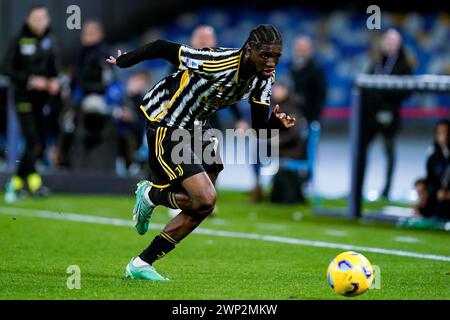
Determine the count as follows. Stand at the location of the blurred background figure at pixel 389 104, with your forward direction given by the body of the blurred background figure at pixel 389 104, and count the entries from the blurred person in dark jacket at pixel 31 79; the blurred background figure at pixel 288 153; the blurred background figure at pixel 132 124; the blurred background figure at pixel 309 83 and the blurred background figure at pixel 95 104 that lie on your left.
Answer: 0

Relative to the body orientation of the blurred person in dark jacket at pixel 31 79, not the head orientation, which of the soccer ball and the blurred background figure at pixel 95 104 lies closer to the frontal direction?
the soccer ball

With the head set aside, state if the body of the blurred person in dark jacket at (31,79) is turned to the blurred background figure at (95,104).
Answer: no

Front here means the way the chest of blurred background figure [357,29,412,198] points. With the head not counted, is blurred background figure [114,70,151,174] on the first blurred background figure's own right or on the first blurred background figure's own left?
on the first blurred background figure's own right

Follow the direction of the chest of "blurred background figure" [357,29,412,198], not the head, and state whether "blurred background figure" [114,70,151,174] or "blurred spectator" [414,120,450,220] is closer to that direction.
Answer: the blurred spectator

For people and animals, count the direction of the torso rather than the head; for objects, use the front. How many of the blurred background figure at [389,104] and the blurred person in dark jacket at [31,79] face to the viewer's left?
0

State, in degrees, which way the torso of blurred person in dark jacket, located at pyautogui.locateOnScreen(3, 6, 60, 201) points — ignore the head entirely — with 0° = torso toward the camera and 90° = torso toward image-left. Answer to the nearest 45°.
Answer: approximately 315°

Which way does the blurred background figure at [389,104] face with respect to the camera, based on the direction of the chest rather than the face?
toward the camera

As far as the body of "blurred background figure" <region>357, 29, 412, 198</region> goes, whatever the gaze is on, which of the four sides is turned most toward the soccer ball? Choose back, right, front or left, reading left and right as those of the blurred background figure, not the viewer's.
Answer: front

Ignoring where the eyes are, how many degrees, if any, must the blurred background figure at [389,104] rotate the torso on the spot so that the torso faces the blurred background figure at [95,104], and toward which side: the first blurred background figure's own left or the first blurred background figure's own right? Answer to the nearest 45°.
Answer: approximately 90° to the first blurred background figure's own right

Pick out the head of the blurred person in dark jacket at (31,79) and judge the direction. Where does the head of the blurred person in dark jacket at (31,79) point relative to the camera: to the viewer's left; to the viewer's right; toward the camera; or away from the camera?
toward the camera
